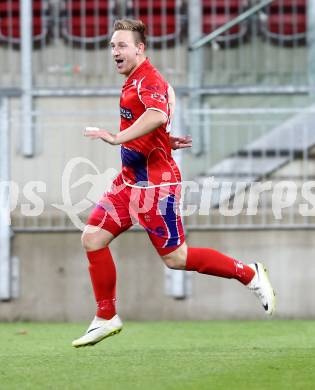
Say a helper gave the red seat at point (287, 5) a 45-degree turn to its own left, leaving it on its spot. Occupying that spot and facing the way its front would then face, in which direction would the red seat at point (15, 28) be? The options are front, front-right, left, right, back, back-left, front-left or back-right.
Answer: back-right

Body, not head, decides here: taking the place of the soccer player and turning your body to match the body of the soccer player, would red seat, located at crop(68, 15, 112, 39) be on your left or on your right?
on your right

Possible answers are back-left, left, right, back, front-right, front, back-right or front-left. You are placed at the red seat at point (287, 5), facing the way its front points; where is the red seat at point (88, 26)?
right

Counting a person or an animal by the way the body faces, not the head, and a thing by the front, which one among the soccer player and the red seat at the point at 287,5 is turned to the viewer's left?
the soccer player

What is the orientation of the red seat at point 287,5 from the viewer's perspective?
toward the camera

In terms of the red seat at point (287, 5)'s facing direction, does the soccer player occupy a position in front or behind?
in front

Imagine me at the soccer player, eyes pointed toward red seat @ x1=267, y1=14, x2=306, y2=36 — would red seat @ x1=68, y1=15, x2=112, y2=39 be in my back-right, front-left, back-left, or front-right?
front-left

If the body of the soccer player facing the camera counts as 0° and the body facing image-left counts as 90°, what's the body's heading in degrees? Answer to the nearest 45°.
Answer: approximately 90°
